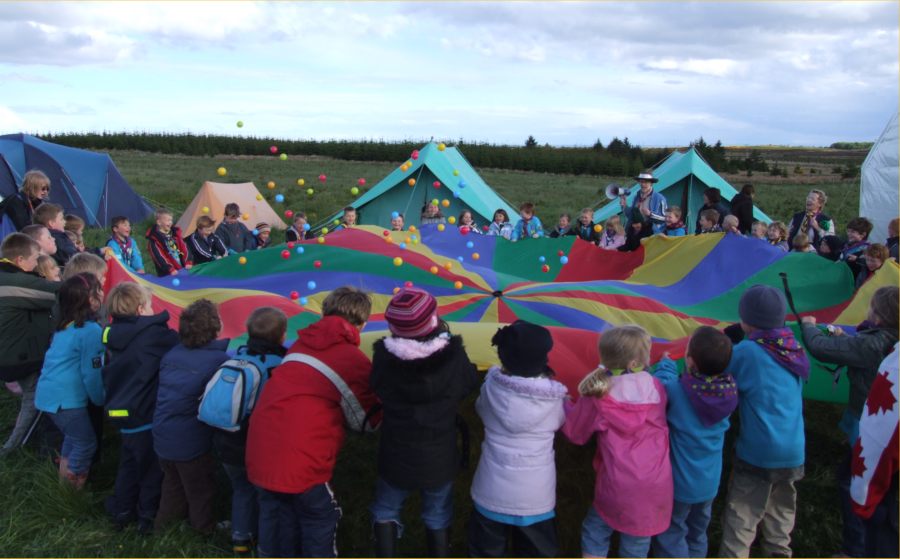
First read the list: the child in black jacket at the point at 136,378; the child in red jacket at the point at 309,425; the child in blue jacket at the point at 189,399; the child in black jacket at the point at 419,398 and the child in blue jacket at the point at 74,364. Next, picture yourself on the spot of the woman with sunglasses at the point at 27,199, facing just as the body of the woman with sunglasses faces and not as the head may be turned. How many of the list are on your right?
5

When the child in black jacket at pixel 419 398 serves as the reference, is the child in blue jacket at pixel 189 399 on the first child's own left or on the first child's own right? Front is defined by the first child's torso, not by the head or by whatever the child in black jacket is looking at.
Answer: on the first child's own left

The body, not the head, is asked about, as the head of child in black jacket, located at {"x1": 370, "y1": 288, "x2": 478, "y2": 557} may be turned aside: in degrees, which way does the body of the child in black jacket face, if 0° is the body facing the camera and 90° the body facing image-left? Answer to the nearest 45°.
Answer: approximately 180°

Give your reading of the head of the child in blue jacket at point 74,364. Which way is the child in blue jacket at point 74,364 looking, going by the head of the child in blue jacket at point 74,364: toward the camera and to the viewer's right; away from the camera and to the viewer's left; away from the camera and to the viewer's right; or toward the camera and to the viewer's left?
away from the camera and to the viewer's right

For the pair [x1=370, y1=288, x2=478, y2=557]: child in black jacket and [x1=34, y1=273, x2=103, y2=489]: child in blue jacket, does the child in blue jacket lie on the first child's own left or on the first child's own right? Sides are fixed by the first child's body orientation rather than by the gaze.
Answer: on the first child's own left

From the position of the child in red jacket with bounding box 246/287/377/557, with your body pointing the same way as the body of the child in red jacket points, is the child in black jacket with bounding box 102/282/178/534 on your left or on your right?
on your left

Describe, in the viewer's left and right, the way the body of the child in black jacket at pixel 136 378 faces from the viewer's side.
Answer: facing away from the viewer and to the right of the viewer

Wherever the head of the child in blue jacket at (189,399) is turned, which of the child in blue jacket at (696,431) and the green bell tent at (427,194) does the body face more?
the green bell tent

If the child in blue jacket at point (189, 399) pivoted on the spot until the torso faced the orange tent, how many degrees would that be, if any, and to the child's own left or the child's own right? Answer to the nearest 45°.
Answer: approximately 45° to the child's own left

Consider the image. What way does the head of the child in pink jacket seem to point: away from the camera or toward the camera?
away from the camera

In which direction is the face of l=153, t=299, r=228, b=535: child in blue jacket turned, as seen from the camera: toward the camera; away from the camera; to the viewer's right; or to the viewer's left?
away from the camera

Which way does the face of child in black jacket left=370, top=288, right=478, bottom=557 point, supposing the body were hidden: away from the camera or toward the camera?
away from the camera

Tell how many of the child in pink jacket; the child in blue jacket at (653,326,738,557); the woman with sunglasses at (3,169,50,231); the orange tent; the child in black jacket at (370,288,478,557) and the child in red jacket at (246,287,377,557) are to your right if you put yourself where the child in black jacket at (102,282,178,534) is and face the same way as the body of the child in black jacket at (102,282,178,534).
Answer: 4

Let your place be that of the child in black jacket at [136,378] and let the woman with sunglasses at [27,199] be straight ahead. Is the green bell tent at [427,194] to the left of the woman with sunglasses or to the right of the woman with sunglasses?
right
